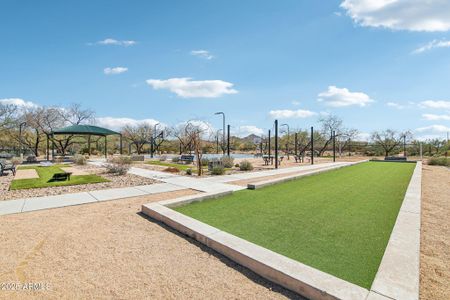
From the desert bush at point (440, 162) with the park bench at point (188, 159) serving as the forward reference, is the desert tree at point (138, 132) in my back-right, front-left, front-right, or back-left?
front-right

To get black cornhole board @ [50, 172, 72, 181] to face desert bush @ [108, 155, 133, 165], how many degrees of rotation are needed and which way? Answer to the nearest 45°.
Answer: approximately 180°

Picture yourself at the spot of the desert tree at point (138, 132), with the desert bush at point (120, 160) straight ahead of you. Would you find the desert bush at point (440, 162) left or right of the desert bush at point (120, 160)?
left

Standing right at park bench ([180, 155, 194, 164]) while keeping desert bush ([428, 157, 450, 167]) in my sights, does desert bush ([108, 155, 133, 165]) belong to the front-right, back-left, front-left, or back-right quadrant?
back-right

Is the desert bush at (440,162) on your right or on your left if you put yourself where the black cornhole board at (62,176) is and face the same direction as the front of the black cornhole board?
on your left

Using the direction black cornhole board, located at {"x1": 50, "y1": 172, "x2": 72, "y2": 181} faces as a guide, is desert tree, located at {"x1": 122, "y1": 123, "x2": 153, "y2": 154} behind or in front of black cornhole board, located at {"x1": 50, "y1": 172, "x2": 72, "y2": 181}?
behind
